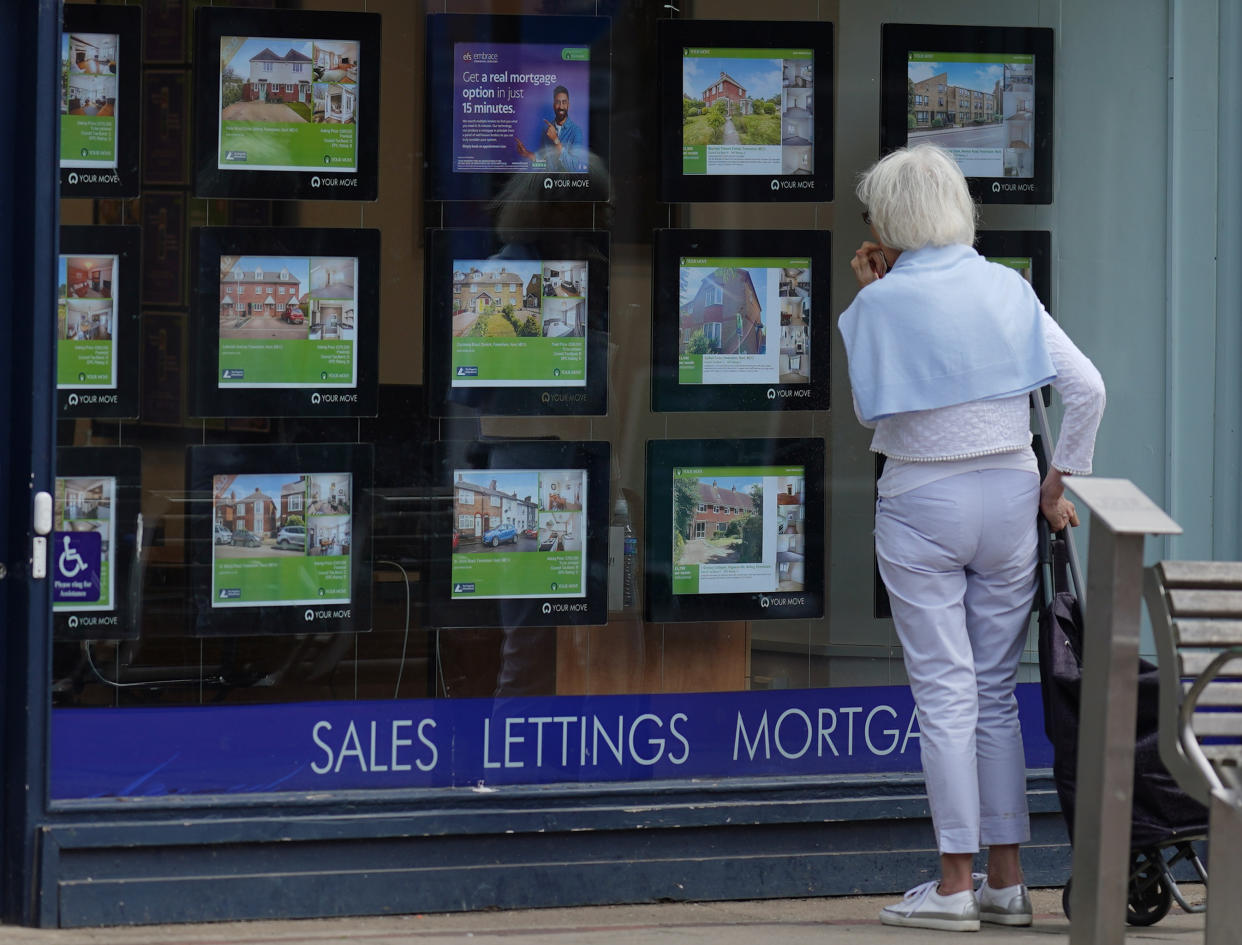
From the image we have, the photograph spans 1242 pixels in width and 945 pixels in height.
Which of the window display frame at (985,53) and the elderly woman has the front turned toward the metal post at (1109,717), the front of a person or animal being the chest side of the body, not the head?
the window display frame

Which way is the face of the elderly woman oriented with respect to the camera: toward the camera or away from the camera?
away from the camera

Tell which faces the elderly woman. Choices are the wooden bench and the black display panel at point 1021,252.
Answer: the black display panel

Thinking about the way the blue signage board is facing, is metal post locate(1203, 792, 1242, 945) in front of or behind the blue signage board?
in front

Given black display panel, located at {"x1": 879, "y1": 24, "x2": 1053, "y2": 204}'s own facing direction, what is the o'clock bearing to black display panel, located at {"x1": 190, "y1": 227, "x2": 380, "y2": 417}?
black display panel, located at {"x1": 190, "y1": 227, "x2": 380, "y2": 417} is roughly at 2 o'clock from black display panel, located at {"x1": 879, "y1": 24, "x2": 1053, "y2": 204}.

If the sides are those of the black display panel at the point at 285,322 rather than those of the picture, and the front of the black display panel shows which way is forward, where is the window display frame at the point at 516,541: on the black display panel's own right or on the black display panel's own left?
on the black display panel's own left

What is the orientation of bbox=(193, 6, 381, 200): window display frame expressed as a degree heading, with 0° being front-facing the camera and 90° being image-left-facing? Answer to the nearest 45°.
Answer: approximately 0°

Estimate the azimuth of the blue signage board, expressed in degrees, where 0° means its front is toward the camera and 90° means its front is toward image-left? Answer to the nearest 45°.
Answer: approximately 0°
